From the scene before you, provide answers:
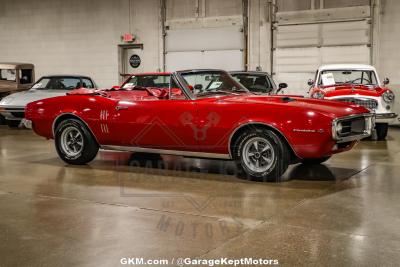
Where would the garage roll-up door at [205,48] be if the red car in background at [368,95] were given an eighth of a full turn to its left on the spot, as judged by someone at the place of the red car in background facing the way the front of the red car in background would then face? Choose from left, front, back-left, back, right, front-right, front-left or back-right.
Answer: back

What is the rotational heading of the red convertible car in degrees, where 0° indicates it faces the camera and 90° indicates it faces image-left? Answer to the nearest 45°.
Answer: approximately 315°

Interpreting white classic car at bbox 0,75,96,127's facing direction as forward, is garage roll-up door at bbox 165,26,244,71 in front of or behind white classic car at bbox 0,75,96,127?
behind

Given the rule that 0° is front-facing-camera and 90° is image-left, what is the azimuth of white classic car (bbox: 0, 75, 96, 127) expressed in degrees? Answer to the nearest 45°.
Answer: approximately 45°

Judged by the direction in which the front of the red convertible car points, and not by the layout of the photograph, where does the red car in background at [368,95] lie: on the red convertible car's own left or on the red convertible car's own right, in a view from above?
on the red convertible car's own left

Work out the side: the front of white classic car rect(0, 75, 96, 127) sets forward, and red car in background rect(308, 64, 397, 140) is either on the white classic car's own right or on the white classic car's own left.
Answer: on the white classic car's own left

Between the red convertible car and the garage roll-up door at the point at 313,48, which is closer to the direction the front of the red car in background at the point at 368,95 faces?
the red convertible car

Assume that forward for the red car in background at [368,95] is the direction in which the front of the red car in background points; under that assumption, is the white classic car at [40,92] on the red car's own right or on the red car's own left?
on the red car's own right

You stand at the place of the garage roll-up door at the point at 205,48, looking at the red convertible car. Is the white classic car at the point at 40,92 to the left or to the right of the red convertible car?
right

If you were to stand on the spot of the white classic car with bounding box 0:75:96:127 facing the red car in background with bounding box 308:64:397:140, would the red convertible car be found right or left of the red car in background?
right

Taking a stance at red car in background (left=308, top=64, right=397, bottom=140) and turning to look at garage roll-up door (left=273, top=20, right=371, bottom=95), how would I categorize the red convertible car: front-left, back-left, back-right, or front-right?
back-left
